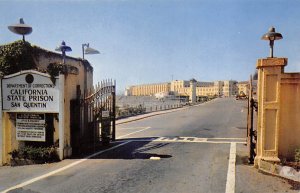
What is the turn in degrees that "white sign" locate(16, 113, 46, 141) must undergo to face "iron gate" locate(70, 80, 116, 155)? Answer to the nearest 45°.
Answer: approximately 90° to its left

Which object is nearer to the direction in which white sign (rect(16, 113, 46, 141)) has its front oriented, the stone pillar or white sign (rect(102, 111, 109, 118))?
the stone pillar

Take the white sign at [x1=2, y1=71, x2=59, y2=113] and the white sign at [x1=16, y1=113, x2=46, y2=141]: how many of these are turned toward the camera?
2

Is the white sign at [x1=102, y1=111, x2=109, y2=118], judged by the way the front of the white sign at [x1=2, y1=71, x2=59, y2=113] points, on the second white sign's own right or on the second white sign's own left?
on the second white sign's own left

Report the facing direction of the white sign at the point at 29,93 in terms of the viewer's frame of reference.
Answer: facing the viewer

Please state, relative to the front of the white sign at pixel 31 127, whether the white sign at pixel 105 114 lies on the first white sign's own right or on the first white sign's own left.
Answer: on the first white sign's own left

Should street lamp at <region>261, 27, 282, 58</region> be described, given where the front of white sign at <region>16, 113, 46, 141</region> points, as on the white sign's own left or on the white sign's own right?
on the white sign's own left

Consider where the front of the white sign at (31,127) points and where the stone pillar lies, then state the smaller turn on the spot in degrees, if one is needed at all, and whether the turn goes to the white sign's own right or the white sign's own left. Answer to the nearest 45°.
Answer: approximately 45° to the white sign's own left

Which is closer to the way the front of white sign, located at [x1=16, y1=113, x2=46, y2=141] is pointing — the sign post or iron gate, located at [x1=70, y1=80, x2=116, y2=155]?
the sign post

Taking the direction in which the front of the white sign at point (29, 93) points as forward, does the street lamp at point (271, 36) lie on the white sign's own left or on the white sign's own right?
on the white sign's own left
